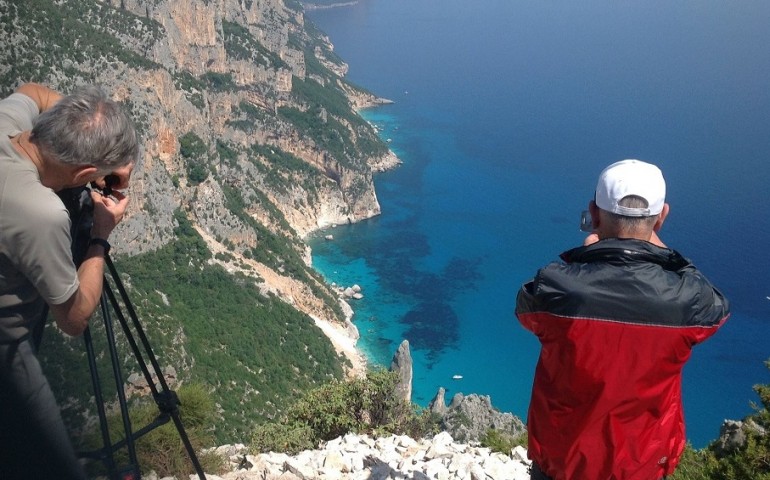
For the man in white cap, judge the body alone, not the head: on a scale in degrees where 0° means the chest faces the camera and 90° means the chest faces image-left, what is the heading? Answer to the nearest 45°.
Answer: approximately 180°

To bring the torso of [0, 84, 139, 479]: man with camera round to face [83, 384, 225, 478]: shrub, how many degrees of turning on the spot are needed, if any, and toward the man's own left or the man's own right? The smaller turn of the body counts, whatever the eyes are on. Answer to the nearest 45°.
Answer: approximately 45° to the man's own left

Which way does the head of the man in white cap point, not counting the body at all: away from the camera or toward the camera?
away from the camera

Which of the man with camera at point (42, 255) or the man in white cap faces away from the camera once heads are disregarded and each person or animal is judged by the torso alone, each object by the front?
the man in white cap

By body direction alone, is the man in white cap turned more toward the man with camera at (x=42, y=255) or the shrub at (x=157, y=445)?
the shrub

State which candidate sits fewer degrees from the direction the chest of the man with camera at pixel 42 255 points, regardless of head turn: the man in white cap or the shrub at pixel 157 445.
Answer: the man in white cap

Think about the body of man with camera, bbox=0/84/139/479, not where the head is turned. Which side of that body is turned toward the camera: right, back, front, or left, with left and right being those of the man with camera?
right

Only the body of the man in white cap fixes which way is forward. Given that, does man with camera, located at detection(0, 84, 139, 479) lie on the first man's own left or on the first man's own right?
on the first man's own left

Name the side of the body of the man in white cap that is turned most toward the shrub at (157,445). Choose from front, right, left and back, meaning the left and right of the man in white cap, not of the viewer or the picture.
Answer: left

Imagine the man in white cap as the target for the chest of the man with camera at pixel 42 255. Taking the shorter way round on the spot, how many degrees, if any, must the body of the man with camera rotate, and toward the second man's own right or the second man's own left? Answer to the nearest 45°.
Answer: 0° — they already face them
